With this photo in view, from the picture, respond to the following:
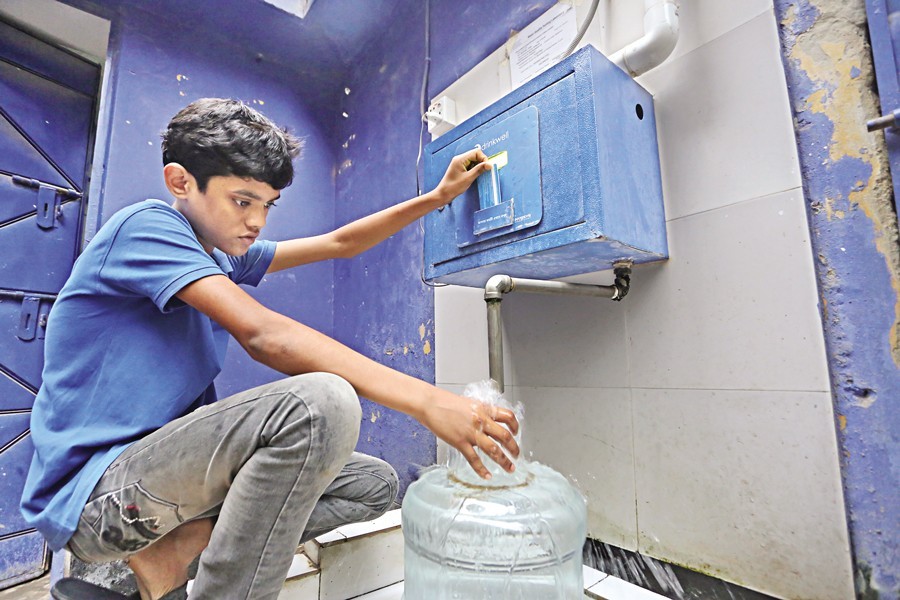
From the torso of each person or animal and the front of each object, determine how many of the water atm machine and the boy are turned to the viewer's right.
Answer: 1

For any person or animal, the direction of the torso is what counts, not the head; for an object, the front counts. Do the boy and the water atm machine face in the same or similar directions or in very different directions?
very different directions

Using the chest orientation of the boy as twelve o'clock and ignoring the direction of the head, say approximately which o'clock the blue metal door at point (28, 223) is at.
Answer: The blue metal door is roughly at 8 o'clock from the boy.

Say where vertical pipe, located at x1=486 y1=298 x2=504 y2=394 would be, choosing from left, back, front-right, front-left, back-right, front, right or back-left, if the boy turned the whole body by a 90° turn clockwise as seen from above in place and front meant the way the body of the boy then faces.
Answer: left

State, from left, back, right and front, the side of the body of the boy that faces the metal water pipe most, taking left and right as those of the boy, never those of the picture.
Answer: front

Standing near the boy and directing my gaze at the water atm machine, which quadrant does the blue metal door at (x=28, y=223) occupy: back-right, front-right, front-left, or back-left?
back-left

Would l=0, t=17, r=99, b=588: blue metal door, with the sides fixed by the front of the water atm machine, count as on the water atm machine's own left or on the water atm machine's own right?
on the water atm machine's own right

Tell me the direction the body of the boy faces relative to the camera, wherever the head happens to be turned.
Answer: to the viewer's right

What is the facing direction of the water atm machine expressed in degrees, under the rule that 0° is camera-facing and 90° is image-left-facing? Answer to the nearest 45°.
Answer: approximately 45°

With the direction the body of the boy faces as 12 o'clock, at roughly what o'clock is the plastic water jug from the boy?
The plastic water jug is roughly at 12 o'clock from the boy.
